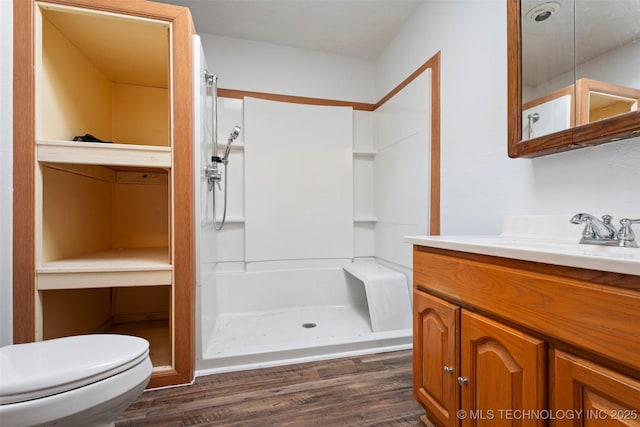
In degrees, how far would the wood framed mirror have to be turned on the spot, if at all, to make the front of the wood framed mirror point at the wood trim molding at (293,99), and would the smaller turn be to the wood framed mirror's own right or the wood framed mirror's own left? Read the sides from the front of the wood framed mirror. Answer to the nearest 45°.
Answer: approximately 45° to the wood framed mirror's own right

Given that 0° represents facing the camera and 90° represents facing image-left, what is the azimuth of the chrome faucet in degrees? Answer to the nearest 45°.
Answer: approximately 45°

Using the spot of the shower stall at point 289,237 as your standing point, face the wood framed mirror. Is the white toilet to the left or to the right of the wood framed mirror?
right

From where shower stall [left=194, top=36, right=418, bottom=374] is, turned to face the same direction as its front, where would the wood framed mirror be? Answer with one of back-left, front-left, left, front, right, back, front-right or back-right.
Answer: front-left

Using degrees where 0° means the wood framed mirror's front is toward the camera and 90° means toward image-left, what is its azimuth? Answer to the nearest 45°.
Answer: approximately 45°

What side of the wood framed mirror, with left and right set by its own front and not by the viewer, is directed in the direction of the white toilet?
front

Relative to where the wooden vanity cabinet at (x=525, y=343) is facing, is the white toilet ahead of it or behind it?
ahead

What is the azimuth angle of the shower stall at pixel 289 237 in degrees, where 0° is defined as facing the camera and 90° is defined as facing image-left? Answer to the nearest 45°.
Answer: approximately 0°
